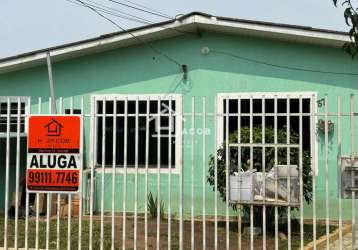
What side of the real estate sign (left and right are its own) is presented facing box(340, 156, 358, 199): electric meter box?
left

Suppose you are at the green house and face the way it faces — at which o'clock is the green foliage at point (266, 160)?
The green foliage is roughly at 11 o'clock from the green house.

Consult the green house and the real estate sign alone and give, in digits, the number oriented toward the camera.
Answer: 2

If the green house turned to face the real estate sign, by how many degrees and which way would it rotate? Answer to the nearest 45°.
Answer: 0° — it already faces it

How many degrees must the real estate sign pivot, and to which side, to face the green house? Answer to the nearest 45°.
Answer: approximately 135° to its left

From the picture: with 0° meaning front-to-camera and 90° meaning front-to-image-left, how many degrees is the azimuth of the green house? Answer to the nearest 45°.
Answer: approximately 0°

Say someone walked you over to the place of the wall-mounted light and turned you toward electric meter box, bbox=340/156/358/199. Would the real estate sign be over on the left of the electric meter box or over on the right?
right

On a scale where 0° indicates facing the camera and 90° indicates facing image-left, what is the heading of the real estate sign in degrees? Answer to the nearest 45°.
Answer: approximately 0°

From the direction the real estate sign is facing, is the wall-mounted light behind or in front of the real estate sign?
behind
